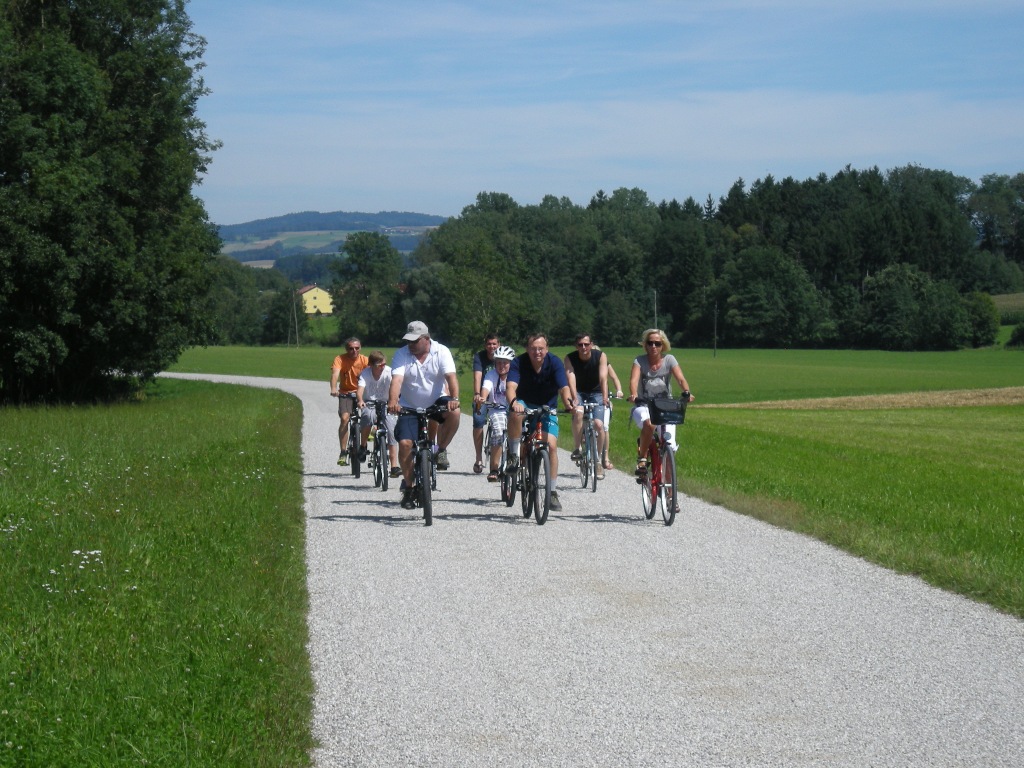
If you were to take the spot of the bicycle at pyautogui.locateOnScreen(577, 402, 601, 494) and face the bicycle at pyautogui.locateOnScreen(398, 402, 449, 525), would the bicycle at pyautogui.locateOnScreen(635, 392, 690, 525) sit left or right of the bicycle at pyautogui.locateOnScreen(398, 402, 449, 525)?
left

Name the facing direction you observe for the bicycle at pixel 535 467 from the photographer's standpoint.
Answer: facing the viewer

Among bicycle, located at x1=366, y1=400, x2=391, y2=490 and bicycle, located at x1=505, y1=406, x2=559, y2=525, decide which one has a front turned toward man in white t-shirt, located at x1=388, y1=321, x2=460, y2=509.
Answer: bicycle, located at x1=366, y1=400, x2=391, y2=490

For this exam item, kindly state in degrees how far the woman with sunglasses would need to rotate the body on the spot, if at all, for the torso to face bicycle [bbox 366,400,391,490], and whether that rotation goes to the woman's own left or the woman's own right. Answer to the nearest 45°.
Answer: approximately 135° to the woman's own right

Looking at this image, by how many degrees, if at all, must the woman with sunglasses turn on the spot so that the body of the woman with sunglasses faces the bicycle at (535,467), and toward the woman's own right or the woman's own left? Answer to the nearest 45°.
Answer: approximately 45° to the woman's own right

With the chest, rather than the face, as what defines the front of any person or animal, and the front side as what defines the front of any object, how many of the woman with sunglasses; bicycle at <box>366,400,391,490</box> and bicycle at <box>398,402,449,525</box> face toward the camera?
3

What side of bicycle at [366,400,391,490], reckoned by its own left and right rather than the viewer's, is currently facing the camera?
front

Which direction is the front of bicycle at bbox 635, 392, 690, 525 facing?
toward the camera

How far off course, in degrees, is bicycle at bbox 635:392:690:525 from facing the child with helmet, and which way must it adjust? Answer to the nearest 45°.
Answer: approximately 135° to its right

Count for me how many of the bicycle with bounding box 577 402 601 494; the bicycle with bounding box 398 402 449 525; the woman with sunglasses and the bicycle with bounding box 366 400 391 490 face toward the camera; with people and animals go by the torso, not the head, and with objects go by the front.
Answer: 4
